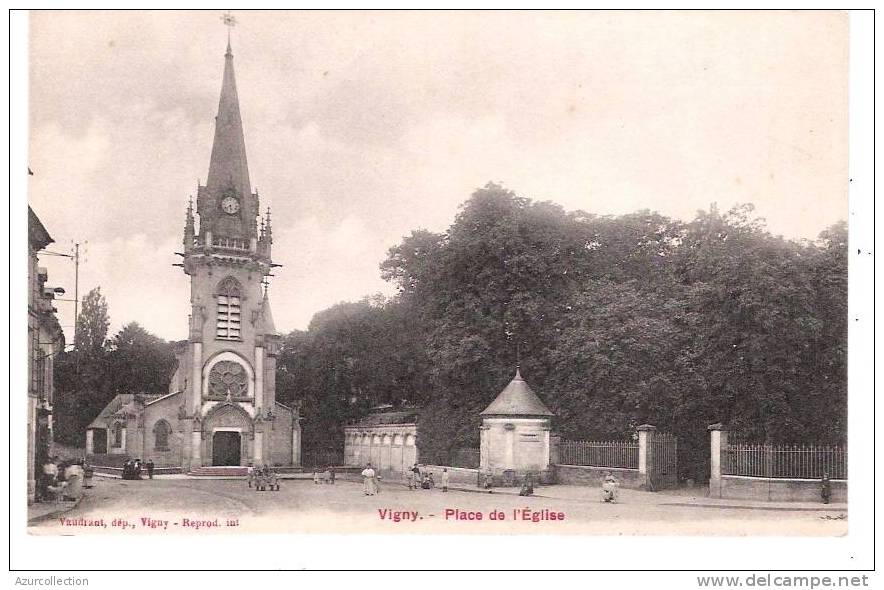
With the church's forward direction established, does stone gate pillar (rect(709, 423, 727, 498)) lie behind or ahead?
ahead

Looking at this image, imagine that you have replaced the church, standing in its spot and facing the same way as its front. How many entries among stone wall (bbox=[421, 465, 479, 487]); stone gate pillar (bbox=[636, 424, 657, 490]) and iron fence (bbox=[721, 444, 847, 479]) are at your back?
0

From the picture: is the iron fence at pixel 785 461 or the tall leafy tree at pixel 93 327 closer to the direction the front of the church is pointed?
the iron fence

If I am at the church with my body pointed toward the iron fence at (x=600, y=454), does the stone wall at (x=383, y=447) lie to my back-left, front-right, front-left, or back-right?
front-left

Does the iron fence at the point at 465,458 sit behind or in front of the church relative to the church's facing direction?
in front

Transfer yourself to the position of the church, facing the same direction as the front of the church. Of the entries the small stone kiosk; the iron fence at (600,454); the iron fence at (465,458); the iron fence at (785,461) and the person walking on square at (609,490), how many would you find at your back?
0

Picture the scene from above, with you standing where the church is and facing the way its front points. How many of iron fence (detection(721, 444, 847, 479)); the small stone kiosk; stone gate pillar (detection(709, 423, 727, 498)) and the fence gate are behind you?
0

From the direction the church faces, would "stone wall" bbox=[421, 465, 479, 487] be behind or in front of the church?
in front

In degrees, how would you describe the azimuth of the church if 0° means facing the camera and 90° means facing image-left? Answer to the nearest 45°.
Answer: approximately 0°
